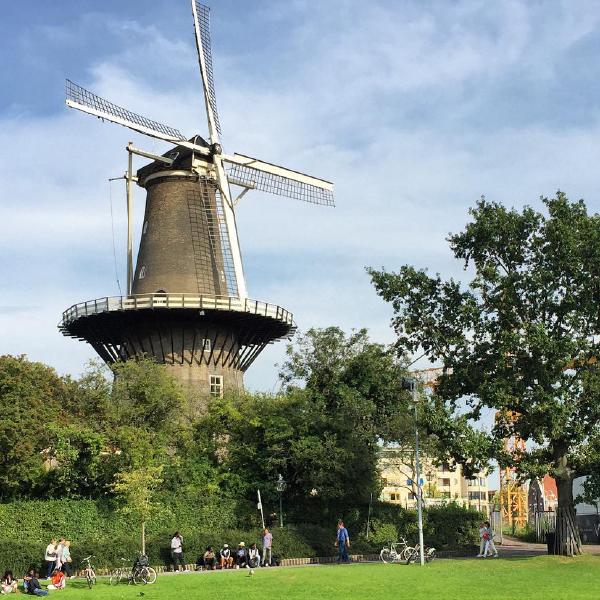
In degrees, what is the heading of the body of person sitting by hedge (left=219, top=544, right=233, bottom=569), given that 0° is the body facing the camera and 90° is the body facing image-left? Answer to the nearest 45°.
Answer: approximately 0°

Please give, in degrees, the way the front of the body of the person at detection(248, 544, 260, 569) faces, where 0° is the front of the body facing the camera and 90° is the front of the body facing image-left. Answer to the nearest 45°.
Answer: approximately 0°

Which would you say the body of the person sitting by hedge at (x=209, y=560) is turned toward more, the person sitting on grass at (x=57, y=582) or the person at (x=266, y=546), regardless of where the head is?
the person sitting on grass
